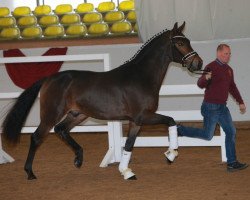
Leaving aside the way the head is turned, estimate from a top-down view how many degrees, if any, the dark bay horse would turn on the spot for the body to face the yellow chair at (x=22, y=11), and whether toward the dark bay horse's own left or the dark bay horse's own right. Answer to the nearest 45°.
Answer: approximately 90° to the dark bay horse's own left

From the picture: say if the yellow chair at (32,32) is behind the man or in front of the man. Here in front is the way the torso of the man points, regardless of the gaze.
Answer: behind

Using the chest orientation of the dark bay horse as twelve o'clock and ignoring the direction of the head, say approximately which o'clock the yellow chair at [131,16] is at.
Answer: The yellow chair is roughly at 9 o'clock from the dark bay horse.

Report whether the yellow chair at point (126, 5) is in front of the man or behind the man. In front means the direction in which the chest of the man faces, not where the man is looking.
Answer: behind

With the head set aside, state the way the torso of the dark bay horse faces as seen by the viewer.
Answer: to the viewer's right

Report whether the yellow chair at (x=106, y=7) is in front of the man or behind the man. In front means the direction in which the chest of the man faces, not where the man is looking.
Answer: behind

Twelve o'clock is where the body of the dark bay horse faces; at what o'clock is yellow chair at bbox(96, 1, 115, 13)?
The yellow chair is roughly at 9 o'clock from the dark bay horse.

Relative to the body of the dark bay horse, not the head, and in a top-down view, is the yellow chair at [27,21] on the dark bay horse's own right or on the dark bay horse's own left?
on the dark bay horse's own left
